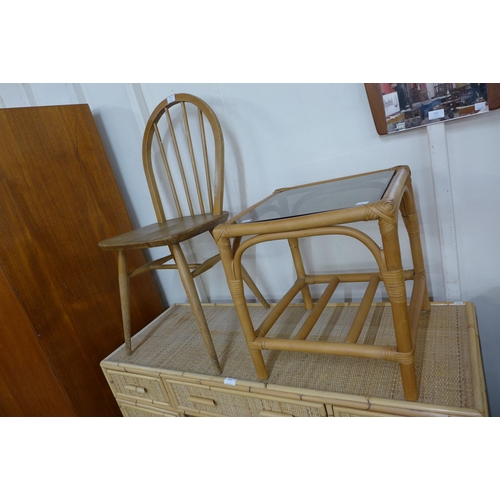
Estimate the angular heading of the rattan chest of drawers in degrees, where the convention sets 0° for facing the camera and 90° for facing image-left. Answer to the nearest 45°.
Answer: approximately 0°

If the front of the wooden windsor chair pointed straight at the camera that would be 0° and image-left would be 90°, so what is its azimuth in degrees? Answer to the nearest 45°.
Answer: approximately 45°

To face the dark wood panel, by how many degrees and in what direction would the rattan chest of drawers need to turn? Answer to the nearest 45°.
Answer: approximately 135° to its right

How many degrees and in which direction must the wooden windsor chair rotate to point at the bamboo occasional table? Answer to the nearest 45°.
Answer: approximately 90° to its left
